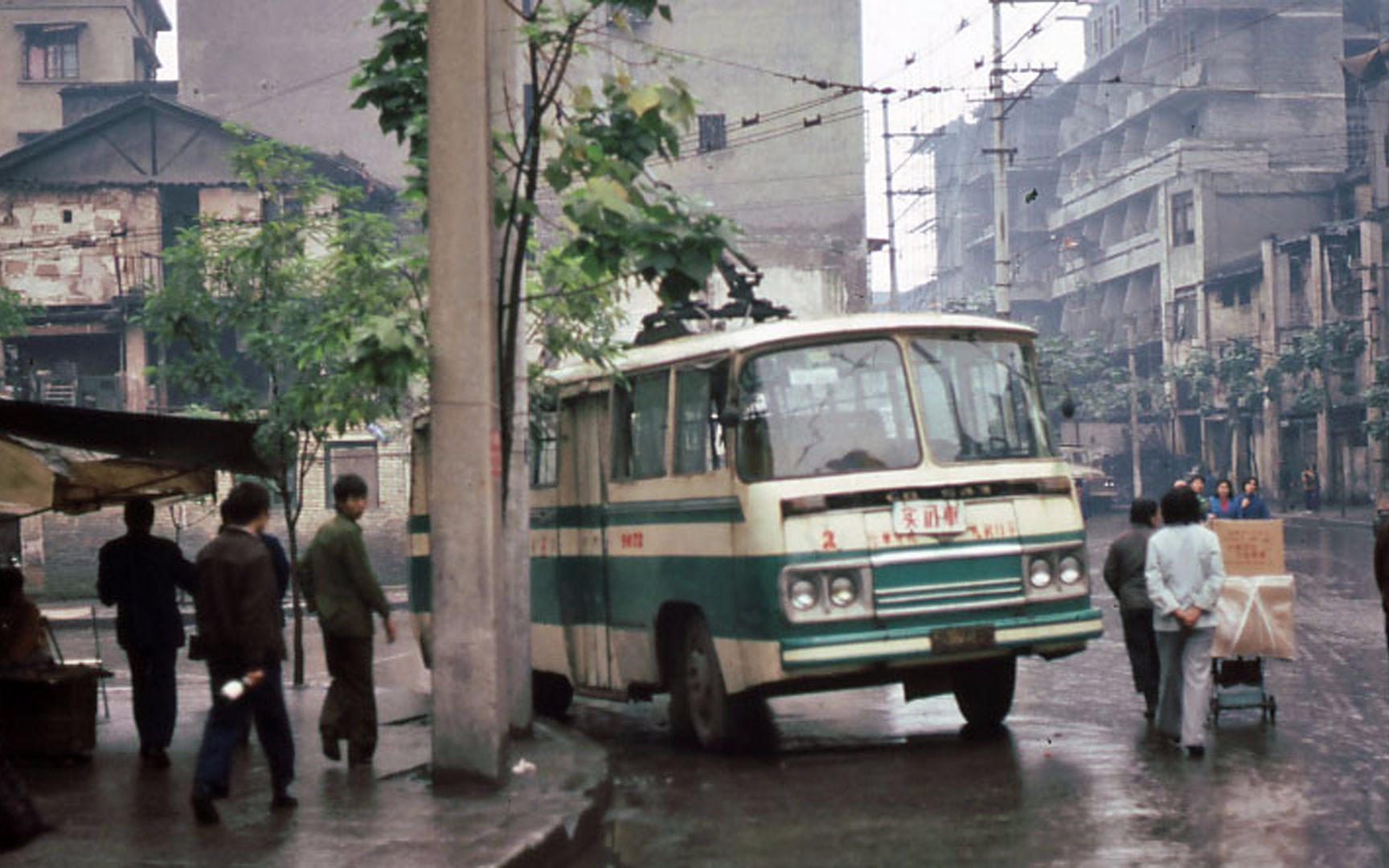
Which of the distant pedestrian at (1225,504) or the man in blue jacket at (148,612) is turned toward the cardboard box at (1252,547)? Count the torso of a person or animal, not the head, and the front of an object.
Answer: the distant pedestrian

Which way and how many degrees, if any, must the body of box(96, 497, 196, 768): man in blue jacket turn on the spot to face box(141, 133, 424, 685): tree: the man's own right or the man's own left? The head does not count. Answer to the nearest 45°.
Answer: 0° — they already face it

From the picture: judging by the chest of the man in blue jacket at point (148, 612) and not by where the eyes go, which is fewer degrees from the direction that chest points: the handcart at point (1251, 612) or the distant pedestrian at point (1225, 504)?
the distant pedestrian

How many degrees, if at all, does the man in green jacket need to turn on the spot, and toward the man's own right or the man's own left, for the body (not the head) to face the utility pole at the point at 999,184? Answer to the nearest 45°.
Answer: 0° — they already face it

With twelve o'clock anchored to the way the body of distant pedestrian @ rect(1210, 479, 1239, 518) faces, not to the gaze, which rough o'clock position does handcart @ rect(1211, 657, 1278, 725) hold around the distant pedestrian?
The handcart is roughly at 12 o'clock from the distant pedestrian.

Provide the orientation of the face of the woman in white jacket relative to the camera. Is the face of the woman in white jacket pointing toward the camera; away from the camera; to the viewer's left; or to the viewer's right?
away from the camera

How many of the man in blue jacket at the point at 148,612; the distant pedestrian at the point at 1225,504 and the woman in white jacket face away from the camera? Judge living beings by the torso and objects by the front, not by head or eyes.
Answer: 2

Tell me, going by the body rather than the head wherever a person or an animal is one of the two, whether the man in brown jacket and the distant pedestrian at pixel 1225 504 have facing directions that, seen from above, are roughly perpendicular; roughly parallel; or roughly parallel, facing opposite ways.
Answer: roughly parallel, facing opposite ways

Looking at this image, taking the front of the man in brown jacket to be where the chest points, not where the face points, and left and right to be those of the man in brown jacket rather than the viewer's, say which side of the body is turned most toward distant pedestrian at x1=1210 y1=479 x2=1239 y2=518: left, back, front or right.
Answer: front

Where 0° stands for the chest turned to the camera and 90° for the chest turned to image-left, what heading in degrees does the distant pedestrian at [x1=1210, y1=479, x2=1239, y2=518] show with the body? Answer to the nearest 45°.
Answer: approximately 0°

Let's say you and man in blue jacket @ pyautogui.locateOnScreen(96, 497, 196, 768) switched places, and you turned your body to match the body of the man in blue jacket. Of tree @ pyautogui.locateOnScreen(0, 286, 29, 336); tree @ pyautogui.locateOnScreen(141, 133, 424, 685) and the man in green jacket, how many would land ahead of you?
2

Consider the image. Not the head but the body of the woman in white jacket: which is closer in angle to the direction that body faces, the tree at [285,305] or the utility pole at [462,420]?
the tree

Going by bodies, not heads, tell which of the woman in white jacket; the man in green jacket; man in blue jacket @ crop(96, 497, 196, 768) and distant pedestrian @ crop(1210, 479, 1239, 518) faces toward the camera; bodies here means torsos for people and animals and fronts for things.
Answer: the distant pedestrian

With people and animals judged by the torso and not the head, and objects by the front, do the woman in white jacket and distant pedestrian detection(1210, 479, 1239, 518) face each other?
yes

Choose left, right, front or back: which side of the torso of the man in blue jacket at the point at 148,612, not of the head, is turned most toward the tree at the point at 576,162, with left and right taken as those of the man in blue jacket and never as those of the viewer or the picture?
right

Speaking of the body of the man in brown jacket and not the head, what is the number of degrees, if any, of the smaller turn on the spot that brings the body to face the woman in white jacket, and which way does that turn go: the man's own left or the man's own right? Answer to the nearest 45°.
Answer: approximately 45° to the man's own right

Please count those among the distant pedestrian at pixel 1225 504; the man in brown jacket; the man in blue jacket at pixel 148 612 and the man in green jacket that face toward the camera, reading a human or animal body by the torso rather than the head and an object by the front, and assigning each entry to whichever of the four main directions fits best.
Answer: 1

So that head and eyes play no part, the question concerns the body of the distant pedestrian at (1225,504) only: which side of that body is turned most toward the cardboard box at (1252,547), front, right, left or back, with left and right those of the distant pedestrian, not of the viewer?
front
